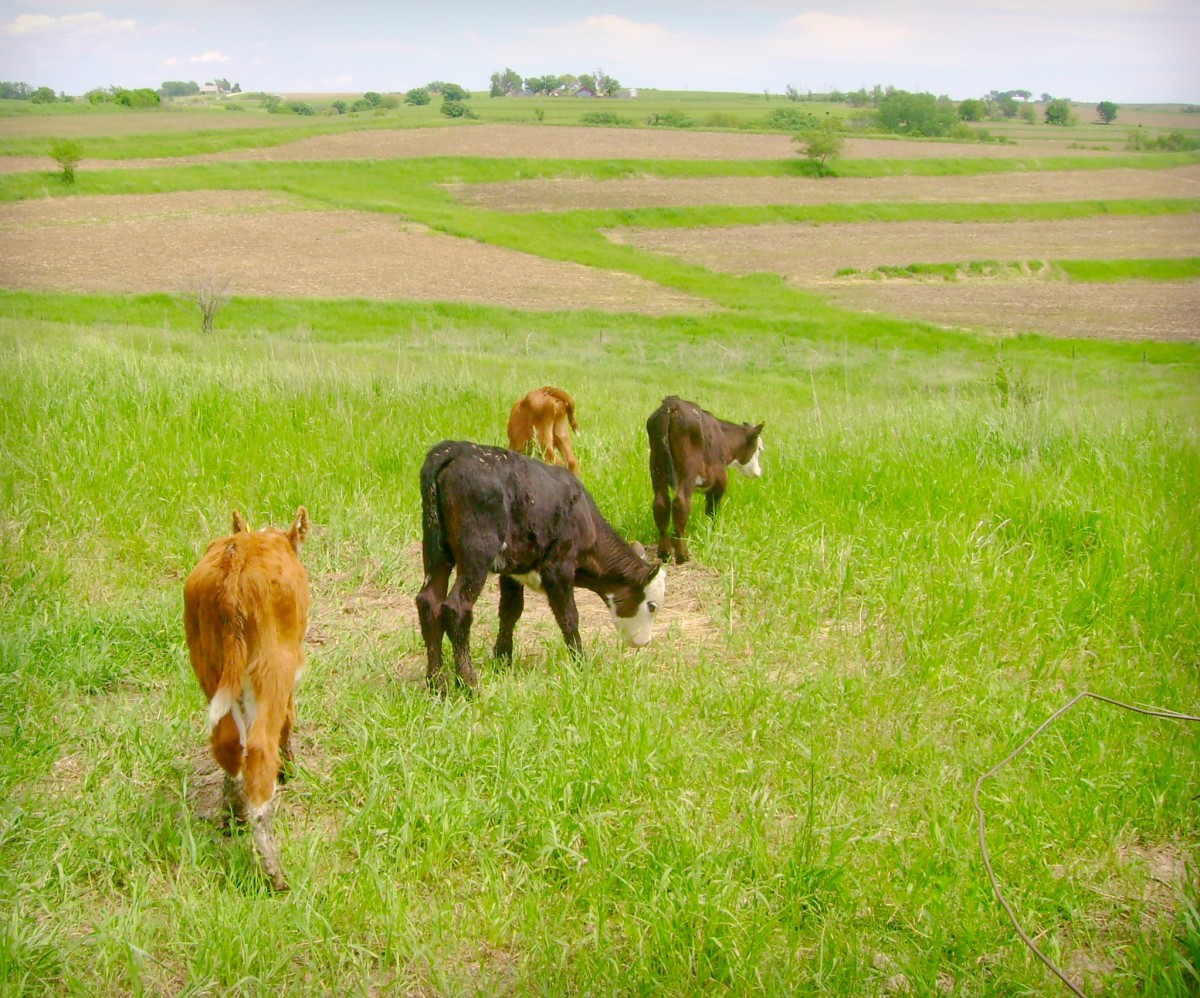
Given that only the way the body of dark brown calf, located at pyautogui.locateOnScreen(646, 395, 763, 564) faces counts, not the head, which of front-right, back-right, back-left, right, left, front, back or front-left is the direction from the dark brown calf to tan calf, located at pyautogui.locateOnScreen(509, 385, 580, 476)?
left

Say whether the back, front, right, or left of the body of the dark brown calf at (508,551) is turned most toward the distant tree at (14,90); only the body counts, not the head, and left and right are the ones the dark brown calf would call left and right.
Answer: left

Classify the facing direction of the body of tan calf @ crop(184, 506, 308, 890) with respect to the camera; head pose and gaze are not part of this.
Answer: away from the camera

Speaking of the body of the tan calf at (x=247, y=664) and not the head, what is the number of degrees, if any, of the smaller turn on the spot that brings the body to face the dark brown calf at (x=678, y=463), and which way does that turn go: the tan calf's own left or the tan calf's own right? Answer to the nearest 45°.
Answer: approximately 45° to the tan calf's own right

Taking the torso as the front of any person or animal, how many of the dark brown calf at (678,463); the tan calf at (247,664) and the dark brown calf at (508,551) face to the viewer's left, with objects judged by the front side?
0

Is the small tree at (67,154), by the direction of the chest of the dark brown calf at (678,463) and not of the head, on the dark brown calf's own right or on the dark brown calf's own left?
on the dark brown calf's own left

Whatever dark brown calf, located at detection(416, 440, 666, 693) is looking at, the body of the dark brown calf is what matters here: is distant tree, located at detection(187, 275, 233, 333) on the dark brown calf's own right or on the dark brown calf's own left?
on the dark brown calf's own left

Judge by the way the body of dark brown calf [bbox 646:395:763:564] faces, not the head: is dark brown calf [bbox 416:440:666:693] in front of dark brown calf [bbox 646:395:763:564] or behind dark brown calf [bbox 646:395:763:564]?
behind

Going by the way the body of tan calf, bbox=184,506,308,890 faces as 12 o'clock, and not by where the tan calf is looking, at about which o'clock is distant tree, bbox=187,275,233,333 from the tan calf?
The distant tree is roughly at 12 o'clock from the tan calf.

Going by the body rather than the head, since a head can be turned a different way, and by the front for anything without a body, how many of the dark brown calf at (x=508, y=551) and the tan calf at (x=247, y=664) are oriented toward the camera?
0

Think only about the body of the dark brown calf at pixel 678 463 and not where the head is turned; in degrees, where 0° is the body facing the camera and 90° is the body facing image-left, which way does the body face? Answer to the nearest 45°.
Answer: approximately 225°
